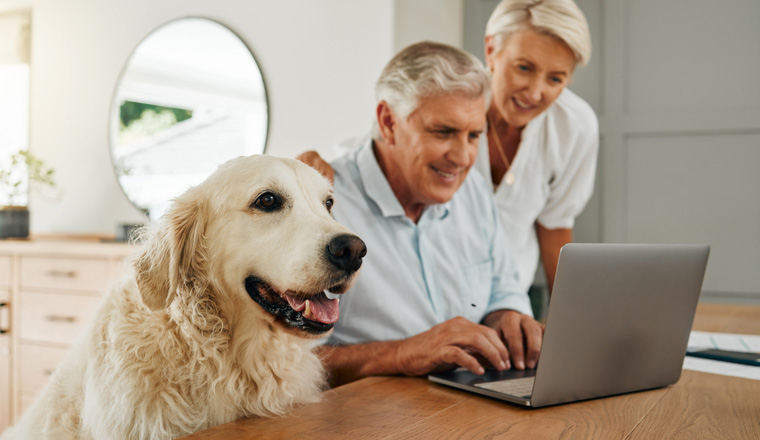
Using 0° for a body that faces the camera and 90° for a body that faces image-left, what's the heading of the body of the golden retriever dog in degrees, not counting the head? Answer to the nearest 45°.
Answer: approximately 315°

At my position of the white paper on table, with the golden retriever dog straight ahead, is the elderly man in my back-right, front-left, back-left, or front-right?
front-right

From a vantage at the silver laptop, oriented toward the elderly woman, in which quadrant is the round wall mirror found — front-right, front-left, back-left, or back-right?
front-left

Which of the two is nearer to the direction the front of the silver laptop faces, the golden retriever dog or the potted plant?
the potted plant

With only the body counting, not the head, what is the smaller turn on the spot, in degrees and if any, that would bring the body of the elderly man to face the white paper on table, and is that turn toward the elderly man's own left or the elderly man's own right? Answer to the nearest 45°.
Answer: approximately 45° to the elderly man's own left

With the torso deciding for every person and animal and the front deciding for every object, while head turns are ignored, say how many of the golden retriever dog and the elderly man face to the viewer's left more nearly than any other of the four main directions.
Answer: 0

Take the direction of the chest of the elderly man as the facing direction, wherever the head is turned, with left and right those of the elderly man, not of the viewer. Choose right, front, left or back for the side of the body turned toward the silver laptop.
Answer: front

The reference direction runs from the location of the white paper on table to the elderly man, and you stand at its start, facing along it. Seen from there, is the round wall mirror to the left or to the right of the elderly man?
right

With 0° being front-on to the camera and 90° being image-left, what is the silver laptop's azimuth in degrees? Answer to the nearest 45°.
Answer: approximately 135°

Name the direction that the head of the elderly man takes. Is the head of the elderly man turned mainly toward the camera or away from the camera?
toward the camera

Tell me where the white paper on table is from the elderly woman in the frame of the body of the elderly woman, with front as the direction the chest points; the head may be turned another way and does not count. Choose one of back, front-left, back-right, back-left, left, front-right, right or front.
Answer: left
